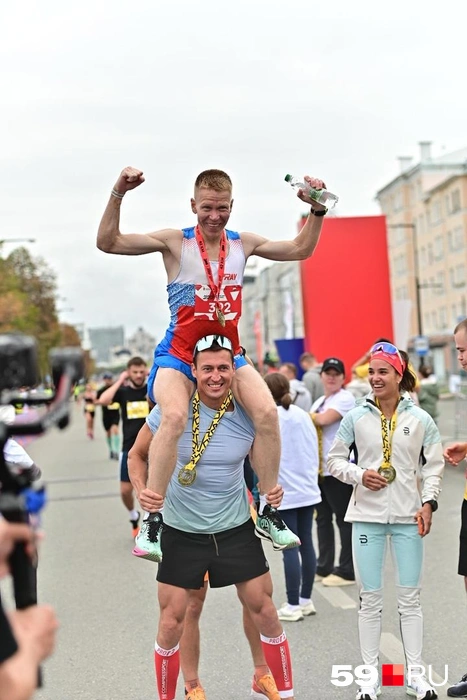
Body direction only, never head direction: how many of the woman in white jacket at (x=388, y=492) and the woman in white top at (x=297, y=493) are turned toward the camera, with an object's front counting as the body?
1

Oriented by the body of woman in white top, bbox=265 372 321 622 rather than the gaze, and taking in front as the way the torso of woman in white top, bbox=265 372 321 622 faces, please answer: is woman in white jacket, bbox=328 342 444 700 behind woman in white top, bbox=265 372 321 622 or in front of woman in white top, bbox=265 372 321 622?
behind

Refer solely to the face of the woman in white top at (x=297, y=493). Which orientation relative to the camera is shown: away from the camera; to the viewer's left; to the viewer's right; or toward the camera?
away from the camera

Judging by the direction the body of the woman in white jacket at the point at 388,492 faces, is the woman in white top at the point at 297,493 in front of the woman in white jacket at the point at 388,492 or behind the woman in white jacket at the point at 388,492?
behind

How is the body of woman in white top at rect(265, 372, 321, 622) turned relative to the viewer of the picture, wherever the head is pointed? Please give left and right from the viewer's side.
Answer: facing away from the viewer and to the left of the viewer

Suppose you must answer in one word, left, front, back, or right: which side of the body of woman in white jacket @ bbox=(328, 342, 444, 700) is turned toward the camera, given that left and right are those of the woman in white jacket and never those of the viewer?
front
